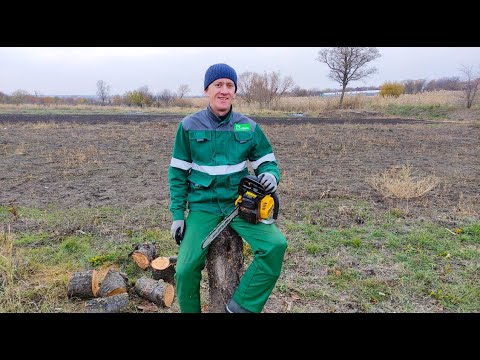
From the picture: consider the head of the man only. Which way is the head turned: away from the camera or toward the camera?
toward the camera

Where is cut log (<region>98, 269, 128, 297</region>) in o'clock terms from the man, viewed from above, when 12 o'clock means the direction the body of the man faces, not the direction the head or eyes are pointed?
The cut log is roughly at 4 o'clock from the man.

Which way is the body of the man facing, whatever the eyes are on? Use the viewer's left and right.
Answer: facing the viewer

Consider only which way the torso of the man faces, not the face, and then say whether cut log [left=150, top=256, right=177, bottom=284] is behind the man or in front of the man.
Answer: behind

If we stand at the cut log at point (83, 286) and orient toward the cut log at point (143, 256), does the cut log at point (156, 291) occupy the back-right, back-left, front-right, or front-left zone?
front-right

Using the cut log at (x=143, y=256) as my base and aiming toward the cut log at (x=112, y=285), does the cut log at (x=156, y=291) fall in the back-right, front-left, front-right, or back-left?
front-left

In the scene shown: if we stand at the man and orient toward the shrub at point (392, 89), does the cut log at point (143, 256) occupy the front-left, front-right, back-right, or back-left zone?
front-left

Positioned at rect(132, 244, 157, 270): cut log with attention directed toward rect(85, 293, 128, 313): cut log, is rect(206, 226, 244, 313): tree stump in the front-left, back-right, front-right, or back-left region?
front-left
